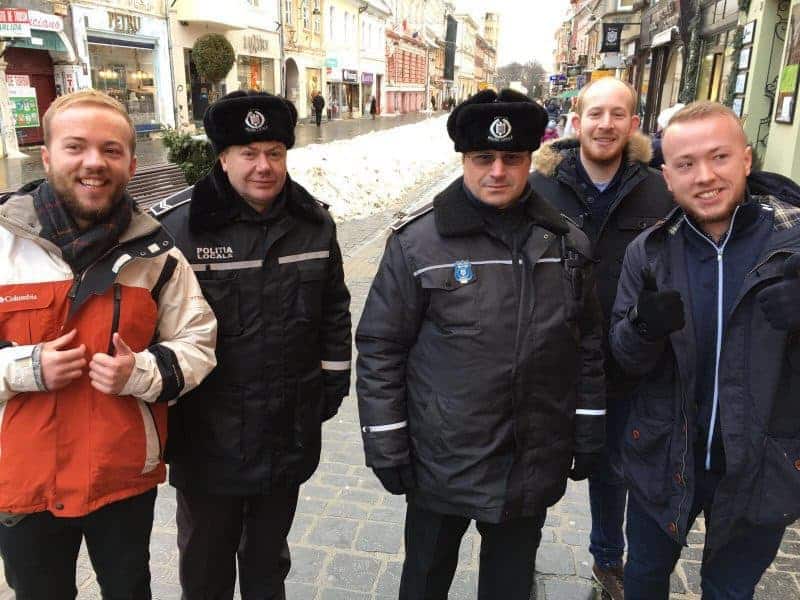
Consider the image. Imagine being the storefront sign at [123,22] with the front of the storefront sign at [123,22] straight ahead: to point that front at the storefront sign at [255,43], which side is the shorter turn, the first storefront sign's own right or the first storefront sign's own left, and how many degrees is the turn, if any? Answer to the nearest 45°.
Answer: approximately 90° to the first storefront sign's own left

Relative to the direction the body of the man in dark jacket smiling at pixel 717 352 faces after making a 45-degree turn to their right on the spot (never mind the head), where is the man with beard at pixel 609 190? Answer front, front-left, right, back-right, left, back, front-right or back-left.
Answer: right

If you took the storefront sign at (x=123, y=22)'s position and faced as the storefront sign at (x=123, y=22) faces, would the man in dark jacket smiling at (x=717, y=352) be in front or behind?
in front

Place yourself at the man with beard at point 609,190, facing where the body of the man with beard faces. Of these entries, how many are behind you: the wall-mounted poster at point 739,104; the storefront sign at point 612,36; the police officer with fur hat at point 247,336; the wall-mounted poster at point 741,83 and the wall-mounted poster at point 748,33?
4

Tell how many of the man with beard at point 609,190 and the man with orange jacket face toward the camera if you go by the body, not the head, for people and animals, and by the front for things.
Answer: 2

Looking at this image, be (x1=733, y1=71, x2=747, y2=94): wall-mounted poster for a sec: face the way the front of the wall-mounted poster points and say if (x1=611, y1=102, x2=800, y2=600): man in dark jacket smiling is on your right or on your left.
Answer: on your left

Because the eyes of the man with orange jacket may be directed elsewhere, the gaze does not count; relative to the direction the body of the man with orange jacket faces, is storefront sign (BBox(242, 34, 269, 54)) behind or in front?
behind

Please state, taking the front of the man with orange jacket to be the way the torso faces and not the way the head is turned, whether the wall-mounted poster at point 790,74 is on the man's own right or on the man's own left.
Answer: on the man's own left

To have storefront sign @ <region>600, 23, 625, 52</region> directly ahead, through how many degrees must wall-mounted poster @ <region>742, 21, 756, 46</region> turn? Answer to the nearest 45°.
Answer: approximately 135° to its right

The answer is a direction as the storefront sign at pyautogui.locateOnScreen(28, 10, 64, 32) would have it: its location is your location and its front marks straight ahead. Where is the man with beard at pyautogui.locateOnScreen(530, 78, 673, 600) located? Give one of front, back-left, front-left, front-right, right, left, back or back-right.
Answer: front-right

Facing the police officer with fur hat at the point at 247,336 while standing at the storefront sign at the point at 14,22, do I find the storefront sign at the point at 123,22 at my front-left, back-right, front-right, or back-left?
back-left
